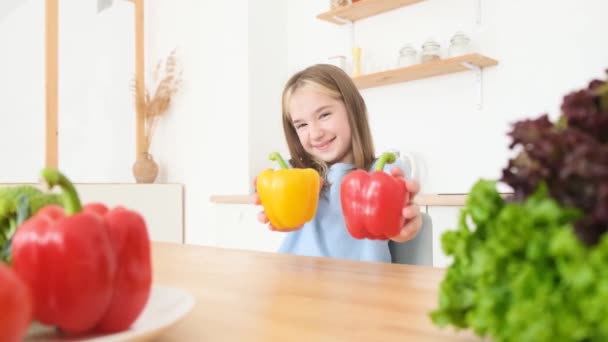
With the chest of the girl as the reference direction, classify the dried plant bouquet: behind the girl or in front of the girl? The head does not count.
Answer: behind

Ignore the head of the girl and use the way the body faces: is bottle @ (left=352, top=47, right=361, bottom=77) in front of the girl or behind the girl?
behind

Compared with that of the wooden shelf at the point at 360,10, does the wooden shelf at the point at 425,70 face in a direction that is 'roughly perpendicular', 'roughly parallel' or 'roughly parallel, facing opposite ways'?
roughly parallel

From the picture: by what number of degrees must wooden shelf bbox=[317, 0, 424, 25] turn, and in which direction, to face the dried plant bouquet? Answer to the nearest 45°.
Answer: approximately 90° to its right

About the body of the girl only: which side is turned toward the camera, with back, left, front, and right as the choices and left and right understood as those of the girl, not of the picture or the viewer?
front

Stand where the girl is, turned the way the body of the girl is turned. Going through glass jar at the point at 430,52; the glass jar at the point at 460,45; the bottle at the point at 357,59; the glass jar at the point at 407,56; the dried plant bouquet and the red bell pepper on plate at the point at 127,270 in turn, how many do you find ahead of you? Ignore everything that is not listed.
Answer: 1

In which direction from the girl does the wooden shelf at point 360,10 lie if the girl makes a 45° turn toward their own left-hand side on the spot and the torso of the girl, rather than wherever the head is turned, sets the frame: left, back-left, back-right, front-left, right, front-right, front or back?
back-left

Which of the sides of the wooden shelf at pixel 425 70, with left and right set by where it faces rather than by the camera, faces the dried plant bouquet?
right

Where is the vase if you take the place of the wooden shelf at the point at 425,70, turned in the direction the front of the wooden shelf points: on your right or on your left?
on your right

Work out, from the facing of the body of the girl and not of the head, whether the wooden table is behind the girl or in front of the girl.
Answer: in front

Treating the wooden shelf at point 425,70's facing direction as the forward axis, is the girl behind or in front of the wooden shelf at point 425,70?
in front

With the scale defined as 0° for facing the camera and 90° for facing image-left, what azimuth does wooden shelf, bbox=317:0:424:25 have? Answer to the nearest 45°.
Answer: approximately 45°

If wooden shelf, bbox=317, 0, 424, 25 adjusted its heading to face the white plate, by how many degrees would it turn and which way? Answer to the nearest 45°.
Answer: approximately 45° to its left
